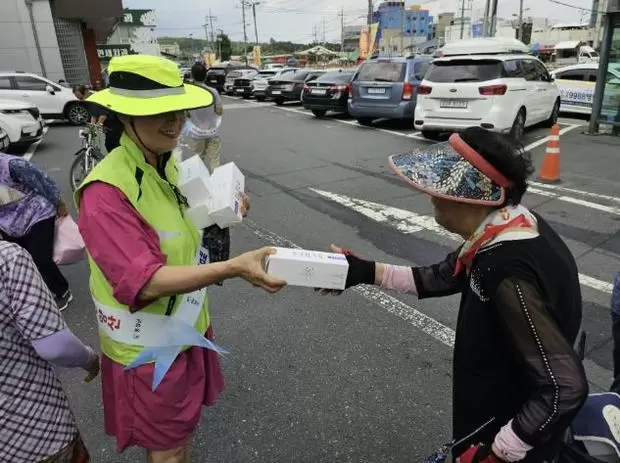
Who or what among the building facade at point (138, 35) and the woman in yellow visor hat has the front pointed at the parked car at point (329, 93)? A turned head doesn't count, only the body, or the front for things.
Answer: the building facade

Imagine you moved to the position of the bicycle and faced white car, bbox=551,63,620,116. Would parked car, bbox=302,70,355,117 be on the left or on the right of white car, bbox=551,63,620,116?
left

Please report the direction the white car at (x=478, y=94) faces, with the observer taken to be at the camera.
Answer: facing away from the viewer and to the right of the viewer

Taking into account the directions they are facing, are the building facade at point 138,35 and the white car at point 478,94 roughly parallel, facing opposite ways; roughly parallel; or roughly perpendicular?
roughly perpendicular

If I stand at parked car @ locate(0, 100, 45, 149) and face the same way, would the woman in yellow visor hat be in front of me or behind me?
in front
